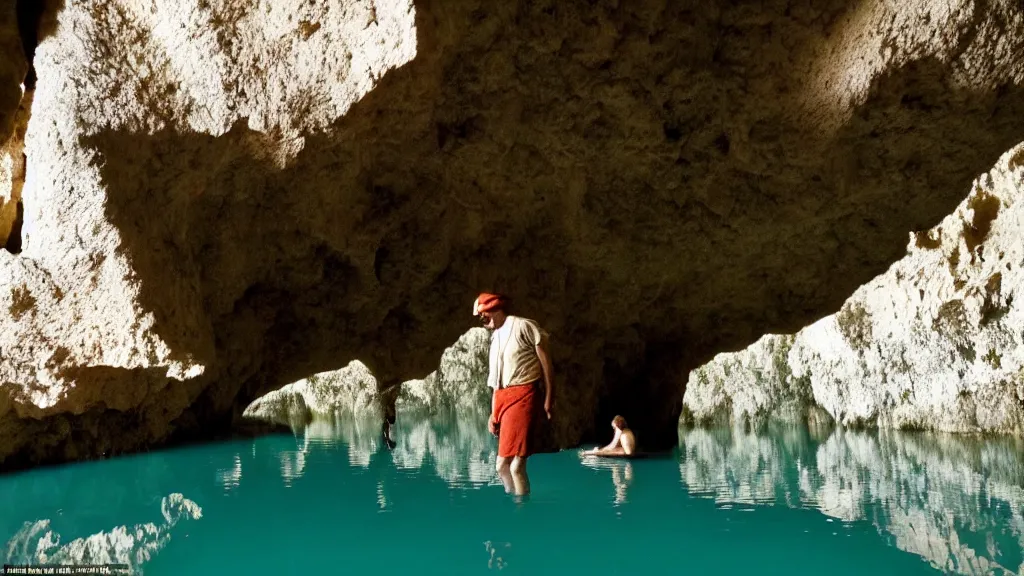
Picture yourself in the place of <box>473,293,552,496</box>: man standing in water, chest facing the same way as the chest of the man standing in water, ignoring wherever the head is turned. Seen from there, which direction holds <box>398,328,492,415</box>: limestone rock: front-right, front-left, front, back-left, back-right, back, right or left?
back-right

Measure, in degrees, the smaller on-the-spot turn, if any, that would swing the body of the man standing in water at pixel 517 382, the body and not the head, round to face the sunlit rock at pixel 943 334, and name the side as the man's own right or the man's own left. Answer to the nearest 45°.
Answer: approximately 180°

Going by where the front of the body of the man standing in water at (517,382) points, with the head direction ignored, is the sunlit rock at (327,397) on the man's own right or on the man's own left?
on the man's own right

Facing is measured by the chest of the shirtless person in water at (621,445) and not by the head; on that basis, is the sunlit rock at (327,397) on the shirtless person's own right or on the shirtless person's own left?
on the shirtless person's own right

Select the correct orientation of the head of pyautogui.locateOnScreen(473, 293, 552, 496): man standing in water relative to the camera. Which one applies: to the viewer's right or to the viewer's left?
to the viewer's left

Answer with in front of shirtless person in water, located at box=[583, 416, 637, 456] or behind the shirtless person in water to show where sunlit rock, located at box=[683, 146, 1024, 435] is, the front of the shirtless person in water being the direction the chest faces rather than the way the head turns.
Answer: behind

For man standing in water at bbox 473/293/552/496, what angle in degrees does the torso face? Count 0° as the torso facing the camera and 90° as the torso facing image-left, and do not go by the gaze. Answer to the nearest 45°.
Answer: approximately 45°

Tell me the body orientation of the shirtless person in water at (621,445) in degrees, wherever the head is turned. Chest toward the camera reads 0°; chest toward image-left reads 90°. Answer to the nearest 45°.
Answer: approximately 90°
